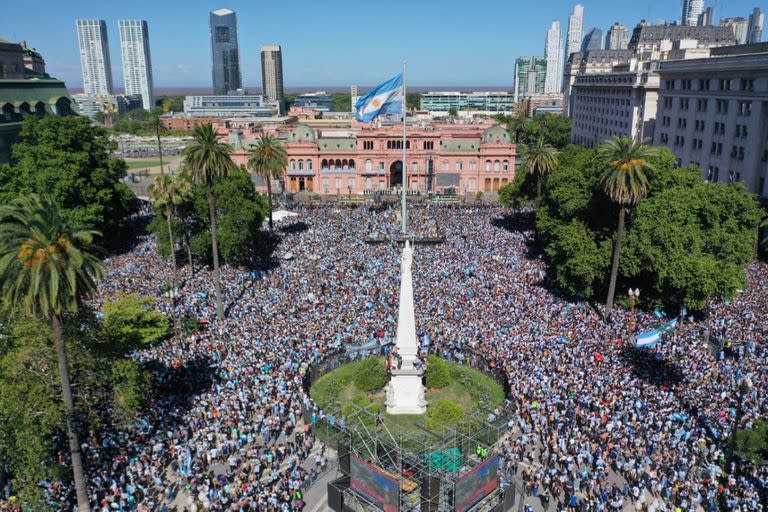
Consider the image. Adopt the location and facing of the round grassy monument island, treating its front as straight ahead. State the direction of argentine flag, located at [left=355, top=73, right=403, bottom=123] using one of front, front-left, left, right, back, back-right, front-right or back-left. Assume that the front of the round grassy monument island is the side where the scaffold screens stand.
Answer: back

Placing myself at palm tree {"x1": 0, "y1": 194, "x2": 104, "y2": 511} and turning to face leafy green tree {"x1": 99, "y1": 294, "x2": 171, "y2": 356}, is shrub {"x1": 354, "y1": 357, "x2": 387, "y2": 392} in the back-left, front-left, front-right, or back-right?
front-right

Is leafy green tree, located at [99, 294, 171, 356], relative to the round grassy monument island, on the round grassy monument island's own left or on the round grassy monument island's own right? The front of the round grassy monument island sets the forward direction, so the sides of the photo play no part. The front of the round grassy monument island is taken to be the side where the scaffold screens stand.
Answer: on the round grassy monument island's own right

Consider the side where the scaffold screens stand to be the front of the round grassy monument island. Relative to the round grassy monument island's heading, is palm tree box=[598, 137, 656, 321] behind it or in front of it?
behind

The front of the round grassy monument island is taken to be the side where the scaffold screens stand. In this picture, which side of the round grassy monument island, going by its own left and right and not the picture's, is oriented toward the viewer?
front

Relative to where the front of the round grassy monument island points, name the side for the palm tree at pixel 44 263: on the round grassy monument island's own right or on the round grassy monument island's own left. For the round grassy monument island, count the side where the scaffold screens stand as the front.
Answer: on the round grassy monument island's own right

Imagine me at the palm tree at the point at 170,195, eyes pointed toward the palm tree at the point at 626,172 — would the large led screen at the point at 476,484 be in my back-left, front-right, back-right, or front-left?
front-right
